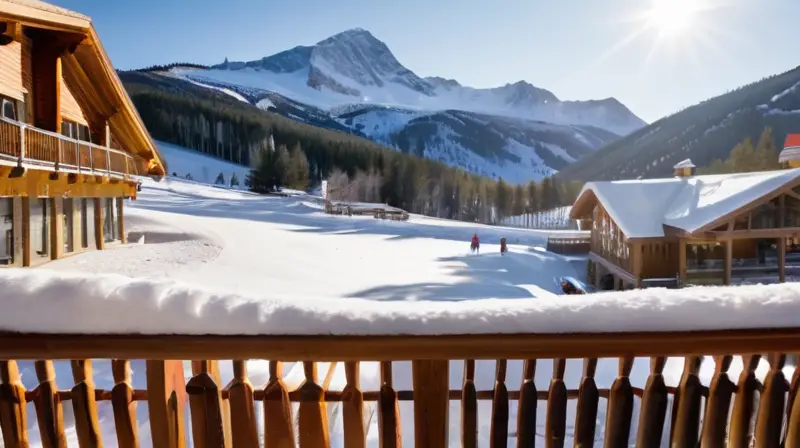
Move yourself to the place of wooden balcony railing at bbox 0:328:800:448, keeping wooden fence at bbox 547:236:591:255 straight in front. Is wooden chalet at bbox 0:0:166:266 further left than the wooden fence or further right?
left

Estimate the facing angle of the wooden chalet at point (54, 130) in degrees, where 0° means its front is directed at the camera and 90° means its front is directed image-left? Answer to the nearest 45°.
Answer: approximately 315°

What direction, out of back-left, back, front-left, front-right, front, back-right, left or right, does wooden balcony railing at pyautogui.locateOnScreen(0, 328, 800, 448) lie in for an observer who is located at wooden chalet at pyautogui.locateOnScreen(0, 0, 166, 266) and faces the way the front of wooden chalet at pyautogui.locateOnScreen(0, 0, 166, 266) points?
front-right

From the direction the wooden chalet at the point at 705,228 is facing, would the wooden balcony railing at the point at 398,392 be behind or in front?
in front

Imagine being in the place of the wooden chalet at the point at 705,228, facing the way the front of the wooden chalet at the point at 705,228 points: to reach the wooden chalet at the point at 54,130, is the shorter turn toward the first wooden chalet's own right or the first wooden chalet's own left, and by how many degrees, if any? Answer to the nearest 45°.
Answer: approximately 45° to the first wooden chalet's own right

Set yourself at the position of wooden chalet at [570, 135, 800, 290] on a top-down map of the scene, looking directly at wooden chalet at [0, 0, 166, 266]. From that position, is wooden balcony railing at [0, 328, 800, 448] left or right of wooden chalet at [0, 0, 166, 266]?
left

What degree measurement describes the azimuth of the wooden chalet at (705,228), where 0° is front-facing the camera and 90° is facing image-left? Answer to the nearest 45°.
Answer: approximately 0°

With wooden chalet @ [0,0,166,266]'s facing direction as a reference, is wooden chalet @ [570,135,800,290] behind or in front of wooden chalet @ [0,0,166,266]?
in front
